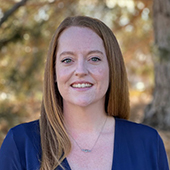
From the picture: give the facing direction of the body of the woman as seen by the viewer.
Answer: toward the camera
